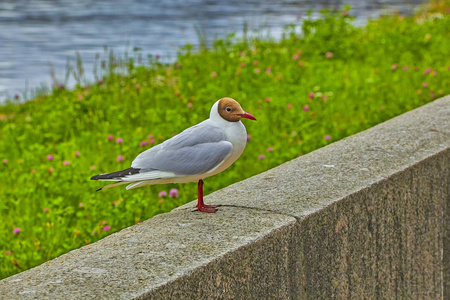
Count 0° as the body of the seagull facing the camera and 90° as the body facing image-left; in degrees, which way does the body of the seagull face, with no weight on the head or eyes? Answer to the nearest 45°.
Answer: approximately 270°

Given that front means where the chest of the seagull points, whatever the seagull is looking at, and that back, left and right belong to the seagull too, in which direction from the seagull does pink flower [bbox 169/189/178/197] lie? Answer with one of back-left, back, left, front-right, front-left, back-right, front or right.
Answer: left
